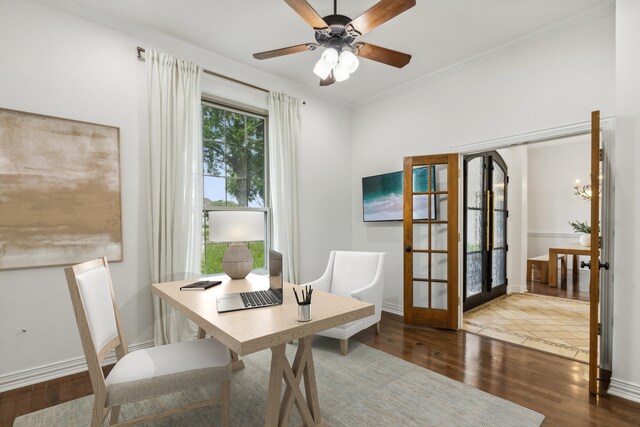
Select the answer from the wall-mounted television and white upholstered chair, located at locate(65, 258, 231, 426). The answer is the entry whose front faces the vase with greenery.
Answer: the white upholstered chair

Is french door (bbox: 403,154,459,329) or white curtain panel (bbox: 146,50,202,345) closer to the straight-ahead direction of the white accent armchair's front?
the white curtain panel

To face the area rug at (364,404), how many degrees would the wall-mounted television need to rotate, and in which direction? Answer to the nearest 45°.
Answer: approximately 45° to its left

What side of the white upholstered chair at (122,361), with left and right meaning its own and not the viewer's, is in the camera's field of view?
right

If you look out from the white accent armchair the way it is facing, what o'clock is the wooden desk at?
The wooden desk is roughly at 11 o'clock from the white accent armchair.

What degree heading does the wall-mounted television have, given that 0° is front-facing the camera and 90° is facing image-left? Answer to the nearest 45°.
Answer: approximately 45°

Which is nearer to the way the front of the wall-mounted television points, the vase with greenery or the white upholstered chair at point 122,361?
the white upholstered chair

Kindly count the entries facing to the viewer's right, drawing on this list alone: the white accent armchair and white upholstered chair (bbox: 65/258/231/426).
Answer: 1

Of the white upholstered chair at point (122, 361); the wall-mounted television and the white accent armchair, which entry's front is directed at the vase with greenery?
the white upholstered chair

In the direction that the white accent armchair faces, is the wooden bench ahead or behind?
behind

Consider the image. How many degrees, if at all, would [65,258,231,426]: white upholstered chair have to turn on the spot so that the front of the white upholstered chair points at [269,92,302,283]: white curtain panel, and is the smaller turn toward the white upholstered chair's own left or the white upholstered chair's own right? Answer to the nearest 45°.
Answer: approximately 45° to the white upholstered chair's own left
